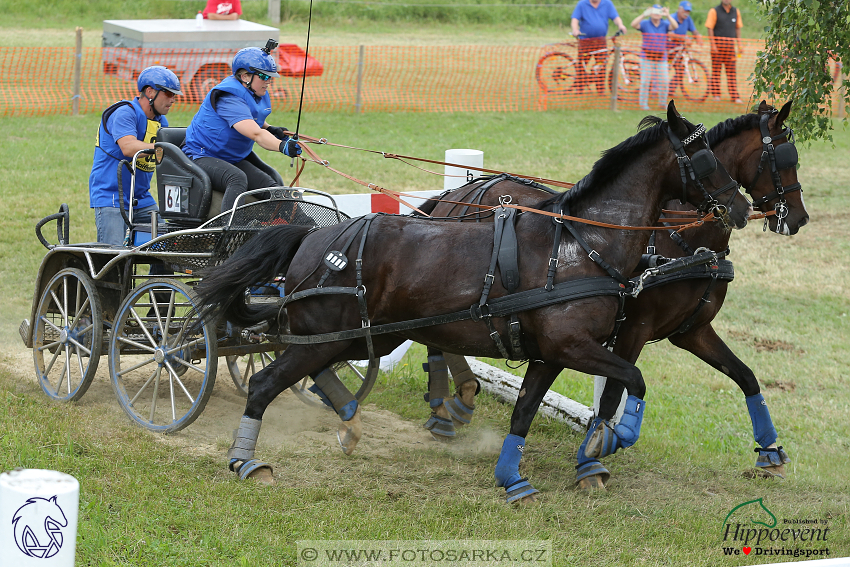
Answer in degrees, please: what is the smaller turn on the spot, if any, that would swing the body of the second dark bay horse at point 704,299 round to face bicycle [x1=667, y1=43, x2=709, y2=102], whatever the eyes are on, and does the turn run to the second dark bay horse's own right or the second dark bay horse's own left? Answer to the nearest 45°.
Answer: approximately 90° to the second dark bay horse's own left

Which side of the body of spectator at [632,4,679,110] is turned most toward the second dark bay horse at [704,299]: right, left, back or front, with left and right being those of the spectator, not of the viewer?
front

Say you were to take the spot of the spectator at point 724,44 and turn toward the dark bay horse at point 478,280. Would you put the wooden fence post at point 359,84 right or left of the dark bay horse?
right

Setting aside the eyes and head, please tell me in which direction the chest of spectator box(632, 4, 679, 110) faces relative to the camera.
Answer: toward the camera

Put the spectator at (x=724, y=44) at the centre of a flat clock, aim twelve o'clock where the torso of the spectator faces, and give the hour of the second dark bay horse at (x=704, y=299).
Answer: The second dark bay horse is roughly at 12 o'clock from the spectator.

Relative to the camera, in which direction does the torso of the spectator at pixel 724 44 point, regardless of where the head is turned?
toward the camera

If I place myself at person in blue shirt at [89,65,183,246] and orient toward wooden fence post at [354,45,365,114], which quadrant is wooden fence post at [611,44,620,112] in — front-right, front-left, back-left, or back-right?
front-right

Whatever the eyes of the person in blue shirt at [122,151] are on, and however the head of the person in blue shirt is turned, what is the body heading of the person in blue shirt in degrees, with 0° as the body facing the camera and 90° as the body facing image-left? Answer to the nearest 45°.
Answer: approximately 270°

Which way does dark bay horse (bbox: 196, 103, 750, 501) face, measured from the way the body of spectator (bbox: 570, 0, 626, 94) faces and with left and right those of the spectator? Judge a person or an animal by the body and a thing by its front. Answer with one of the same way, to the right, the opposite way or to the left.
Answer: to the left

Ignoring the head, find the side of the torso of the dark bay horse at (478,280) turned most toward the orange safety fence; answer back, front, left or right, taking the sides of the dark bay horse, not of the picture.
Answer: left

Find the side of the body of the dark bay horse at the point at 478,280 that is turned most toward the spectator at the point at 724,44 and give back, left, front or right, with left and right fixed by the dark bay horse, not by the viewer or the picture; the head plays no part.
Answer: left

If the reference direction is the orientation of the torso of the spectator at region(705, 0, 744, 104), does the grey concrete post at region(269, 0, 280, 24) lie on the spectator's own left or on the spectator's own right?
on the spectator's own right

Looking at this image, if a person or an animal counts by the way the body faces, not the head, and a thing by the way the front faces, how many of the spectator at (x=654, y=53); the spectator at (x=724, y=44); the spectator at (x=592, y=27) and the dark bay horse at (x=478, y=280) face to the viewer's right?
1

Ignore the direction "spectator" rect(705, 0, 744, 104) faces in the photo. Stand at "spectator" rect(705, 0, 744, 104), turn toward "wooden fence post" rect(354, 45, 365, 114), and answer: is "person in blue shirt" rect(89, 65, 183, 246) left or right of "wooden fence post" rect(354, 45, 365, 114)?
left

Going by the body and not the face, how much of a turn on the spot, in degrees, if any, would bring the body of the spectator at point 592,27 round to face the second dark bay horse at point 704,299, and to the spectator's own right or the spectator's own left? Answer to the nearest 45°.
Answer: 0° — they already face it

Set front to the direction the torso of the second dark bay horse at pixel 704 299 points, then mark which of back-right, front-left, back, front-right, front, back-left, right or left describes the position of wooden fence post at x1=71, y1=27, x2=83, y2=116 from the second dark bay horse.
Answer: back-left

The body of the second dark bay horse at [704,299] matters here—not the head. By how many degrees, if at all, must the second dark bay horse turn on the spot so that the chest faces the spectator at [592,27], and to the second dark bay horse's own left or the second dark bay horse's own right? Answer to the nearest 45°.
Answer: approximately 90° to the second dark bay horse's own left

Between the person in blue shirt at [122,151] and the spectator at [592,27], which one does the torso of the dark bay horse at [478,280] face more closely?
the spectator

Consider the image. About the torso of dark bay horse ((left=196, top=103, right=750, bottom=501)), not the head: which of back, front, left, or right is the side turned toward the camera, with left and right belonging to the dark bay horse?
right

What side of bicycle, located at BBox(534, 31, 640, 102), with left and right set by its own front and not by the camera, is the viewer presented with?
right
